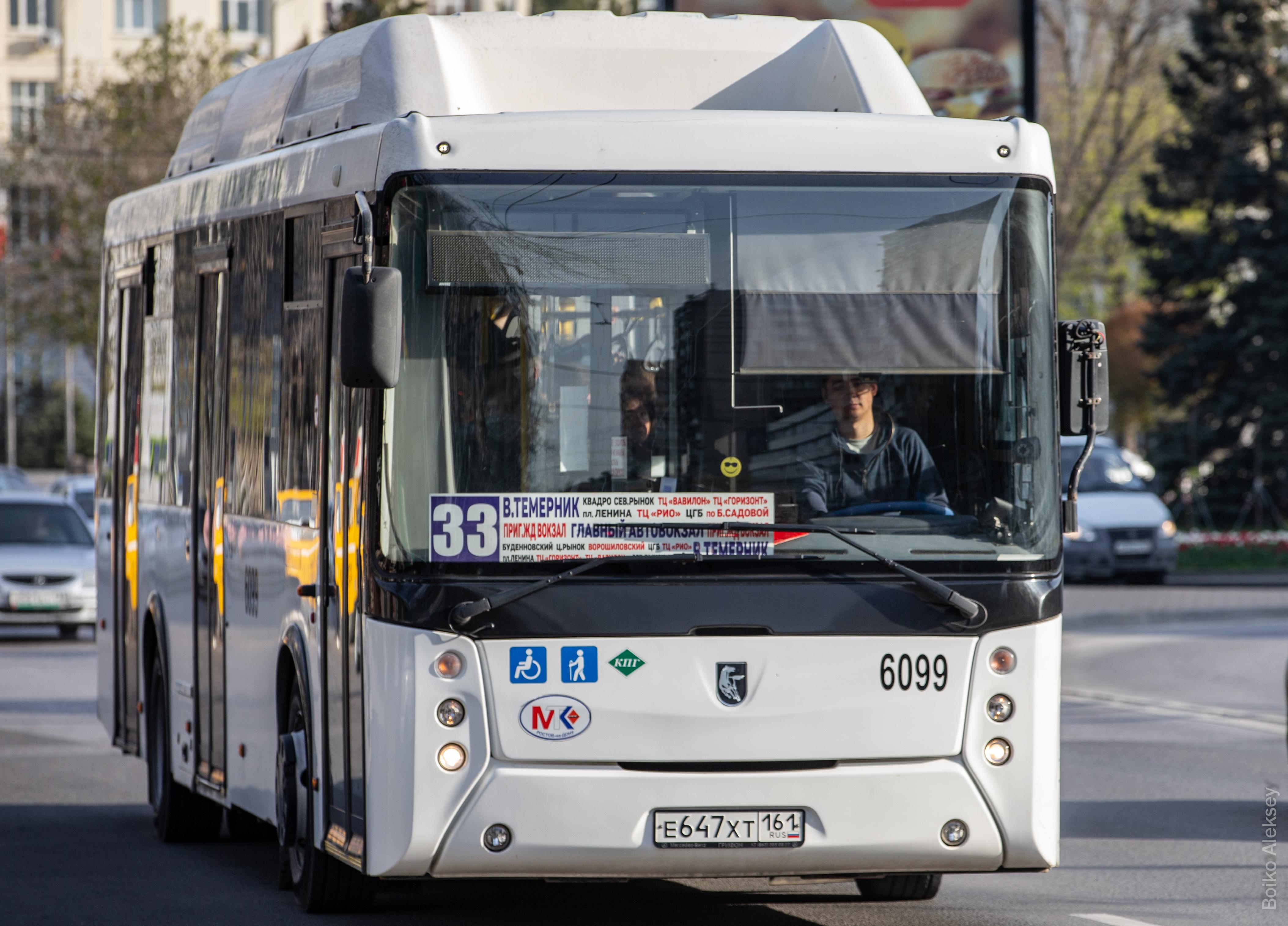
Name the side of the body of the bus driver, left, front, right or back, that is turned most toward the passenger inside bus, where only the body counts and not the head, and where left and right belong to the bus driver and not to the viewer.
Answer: right

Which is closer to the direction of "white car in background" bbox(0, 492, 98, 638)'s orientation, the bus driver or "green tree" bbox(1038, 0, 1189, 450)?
the bus driver

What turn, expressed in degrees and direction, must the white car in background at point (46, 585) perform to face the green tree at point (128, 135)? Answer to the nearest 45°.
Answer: approximately 180°

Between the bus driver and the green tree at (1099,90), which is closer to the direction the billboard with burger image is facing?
the bus driver

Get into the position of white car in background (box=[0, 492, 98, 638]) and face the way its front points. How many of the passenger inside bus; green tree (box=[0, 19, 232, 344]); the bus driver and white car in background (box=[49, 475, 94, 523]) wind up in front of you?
2

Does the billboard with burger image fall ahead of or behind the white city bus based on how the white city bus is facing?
behind

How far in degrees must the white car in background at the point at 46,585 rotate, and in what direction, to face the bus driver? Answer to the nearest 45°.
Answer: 0° — it already faces them

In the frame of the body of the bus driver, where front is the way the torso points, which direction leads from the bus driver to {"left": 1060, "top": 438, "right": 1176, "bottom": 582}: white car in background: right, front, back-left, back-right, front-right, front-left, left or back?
back

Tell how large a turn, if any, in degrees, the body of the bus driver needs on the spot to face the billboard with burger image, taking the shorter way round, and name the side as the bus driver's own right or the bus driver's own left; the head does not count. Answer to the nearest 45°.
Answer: approximately 180°
